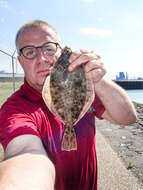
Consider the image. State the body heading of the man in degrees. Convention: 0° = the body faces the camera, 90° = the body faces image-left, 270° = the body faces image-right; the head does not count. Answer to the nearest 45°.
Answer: approximately 0°
